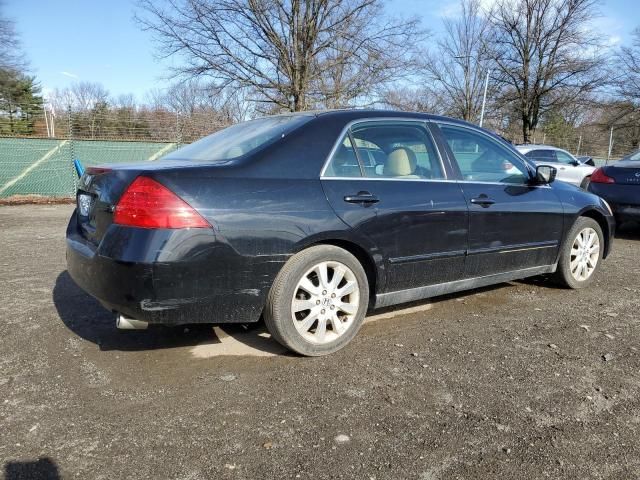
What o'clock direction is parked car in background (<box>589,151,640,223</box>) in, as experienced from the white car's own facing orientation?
The parked car in background is roughly at 3 o'clock from the white car.

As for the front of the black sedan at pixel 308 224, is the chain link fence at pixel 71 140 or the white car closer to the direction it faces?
the white car

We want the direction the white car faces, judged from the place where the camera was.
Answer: facing to the right of the viewer

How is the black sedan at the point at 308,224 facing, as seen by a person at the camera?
facing away from the viewer and to the right of the viewer

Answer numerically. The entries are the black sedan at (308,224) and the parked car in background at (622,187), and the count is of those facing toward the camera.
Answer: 0

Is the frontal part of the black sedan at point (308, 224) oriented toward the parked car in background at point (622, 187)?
yes

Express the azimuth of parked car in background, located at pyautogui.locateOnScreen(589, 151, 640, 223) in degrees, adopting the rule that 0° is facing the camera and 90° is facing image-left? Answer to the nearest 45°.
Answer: approximately 225°

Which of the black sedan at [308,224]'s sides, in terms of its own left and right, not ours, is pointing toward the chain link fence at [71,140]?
left
